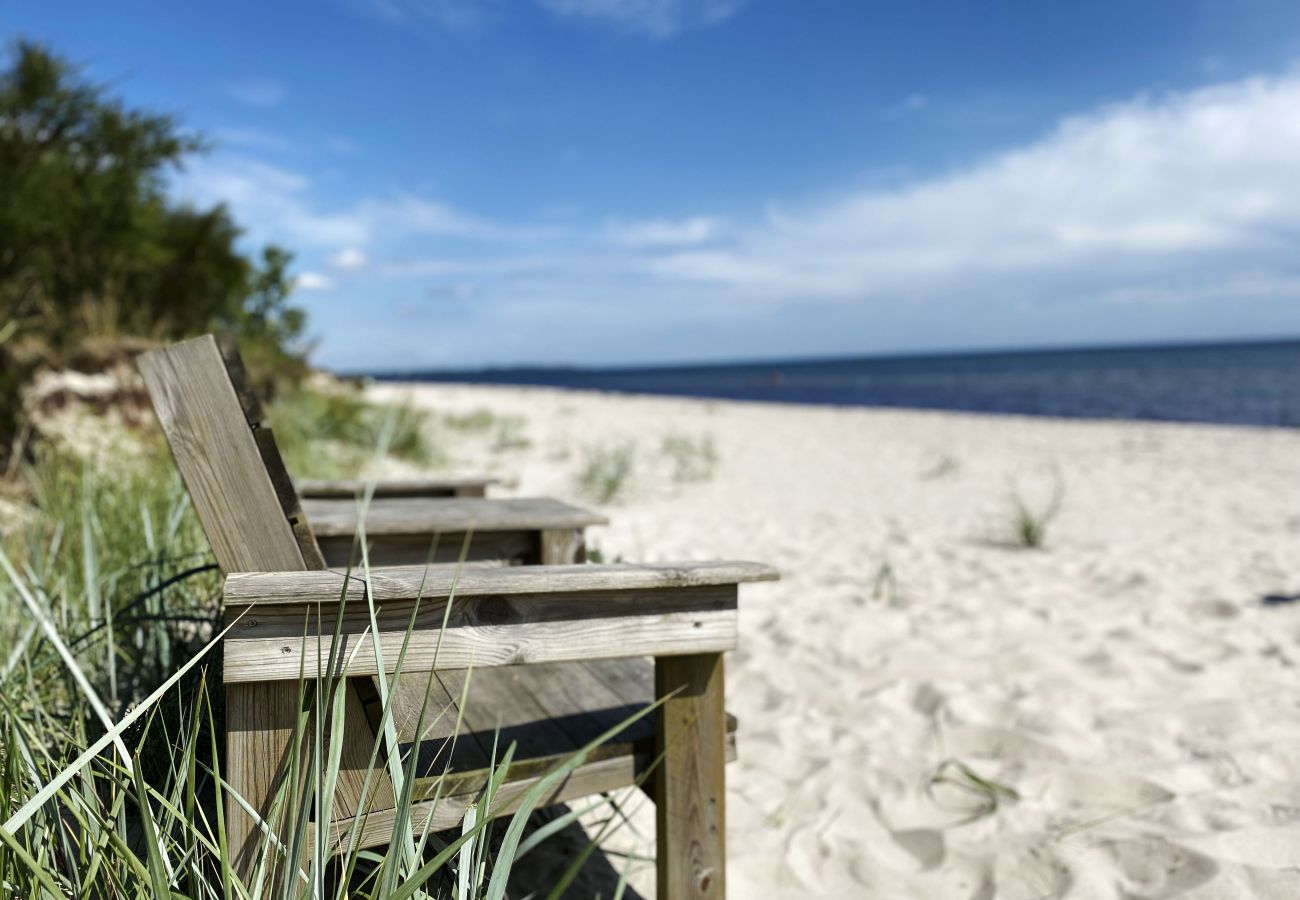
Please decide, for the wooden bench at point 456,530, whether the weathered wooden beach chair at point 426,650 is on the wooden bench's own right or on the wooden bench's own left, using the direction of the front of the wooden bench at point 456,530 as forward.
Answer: on the wooden bench's own right

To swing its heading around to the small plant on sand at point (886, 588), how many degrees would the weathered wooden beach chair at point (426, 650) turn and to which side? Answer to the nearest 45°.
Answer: approximately 45° to its left

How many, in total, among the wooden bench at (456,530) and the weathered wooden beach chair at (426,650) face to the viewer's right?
2

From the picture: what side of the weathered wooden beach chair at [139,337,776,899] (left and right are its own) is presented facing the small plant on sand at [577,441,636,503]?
left

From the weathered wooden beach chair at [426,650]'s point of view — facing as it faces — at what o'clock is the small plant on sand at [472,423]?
The small plant on sand is roughly at 9 o'clock from the weathered wooden beach chair.

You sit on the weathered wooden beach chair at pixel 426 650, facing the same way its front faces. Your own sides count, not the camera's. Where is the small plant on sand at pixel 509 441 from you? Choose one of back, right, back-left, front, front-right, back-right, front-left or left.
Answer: left

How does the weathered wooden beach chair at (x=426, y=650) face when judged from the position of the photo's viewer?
facing to the right of the viewer

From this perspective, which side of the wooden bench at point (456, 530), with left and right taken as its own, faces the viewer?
right

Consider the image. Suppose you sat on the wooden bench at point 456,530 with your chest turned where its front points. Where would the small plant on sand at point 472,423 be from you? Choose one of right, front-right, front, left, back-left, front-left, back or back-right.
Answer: left

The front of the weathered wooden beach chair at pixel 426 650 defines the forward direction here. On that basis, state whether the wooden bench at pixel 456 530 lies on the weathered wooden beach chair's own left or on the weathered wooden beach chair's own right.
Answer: on the weathered wooden beach chair's own left
